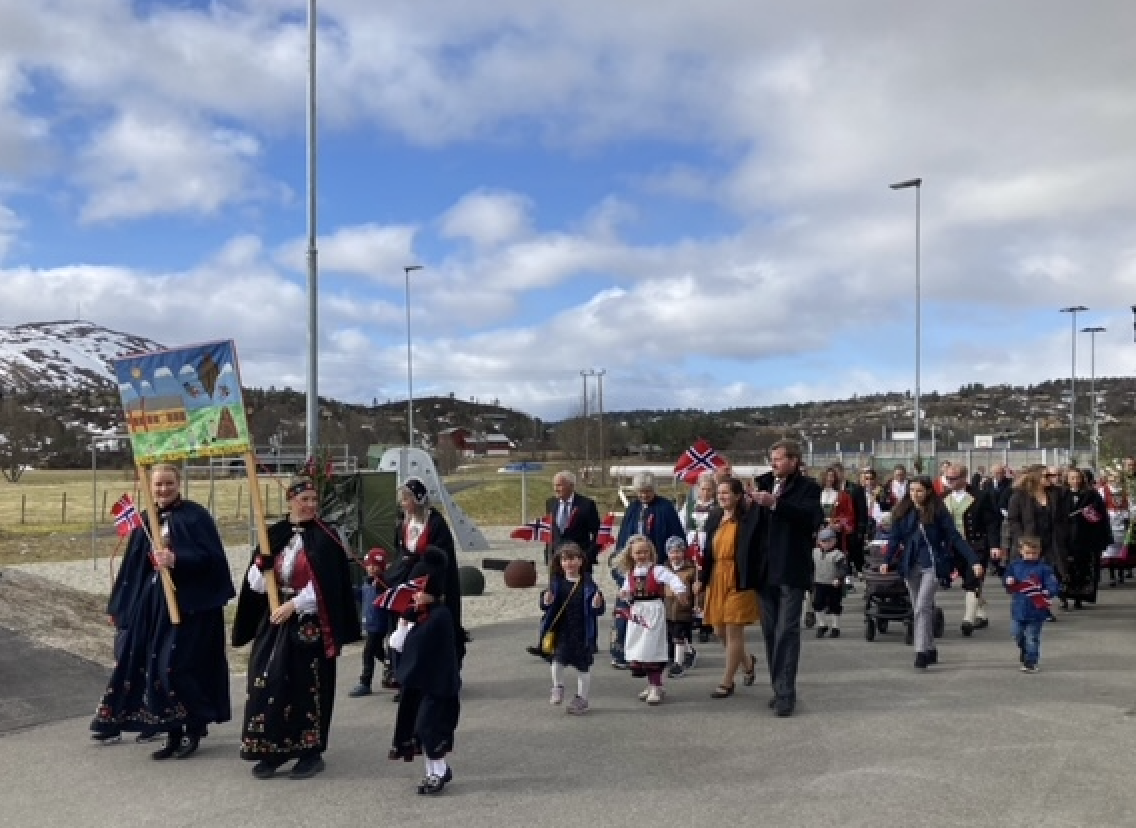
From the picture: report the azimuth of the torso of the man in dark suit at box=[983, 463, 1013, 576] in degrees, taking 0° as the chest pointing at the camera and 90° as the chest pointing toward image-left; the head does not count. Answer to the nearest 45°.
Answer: approximately 45°

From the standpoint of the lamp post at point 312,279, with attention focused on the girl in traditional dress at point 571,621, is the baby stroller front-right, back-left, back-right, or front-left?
front-left

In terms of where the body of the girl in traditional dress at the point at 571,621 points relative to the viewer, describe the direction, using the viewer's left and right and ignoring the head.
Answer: facing the viewer

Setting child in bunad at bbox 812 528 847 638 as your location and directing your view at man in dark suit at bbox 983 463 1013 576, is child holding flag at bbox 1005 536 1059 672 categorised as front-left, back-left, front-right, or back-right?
back-right

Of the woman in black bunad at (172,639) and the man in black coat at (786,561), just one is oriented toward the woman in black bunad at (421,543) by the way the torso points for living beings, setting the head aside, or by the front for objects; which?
the man in black coat

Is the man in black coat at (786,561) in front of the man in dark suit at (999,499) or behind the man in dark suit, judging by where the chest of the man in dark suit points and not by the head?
in front

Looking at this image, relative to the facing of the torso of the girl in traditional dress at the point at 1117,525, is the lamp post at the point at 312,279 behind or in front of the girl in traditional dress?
in front

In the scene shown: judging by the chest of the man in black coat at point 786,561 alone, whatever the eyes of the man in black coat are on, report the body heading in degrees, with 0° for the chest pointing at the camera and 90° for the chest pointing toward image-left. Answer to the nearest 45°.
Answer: approximately 45°

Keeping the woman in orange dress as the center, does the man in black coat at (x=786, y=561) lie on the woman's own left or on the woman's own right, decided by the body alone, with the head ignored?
on the woman's own left

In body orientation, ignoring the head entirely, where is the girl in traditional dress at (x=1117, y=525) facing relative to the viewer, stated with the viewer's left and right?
facing the viewer and to the left of the viewer

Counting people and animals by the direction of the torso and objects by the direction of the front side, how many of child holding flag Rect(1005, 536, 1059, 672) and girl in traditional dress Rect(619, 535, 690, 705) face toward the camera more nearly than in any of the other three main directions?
2

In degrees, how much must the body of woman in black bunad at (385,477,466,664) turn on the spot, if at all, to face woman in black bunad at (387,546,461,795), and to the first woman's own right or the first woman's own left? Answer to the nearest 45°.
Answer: approximately 45° to the first woman's own left

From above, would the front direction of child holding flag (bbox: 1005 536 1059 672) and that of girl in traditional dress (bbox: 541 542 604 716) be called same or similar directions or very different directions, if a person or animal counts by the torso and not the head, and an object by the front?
same or similar directions

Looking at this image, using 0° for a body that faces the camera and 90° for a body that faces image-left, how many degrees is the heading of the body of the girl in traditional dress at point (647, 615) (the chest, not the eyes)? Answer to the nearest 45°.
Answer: approximately 0°

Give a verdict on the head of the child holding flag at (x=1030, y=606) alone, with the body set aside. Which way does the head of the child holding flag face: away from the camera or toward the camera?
toward the camera
